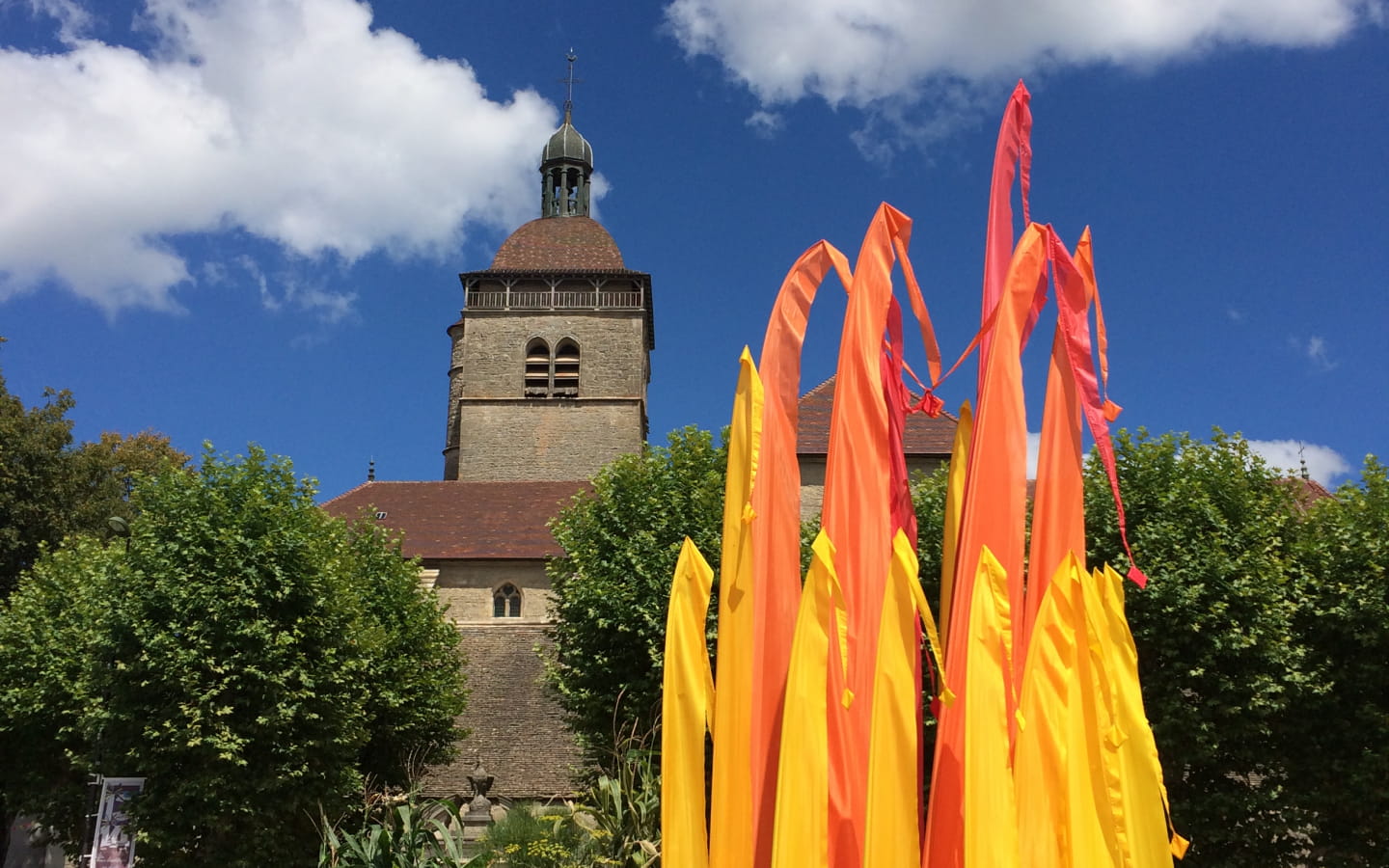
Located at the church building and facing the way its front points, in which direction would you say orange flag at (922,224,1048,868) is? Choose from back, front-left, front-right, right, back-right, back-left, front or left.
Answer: front

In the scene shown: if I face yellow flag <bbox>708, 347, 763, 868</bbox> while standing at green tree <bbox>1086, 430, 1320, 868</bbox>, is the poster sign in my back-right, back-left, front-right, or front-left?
front-right

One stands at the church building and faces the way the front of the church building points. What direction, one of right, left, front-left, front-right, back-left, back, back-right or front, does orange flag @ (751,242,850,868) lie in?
front

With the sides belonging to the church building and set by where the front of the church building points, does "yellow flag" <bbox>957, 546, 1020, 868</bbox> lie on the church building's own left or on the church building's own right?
on the church building's own left
